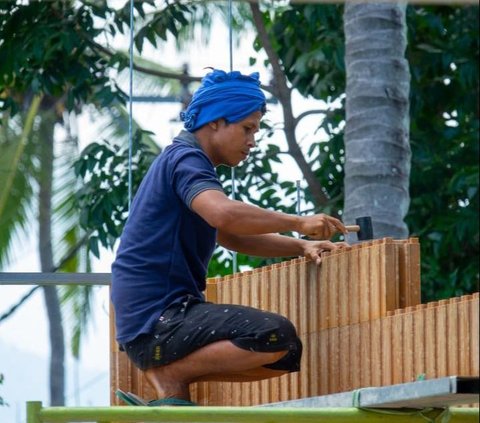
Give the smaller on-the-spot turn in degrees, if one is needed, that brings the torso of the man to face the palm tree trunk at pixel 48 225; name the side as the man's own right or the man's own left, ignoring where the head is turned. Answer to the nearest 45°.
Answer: approximately 90° to the man's own left

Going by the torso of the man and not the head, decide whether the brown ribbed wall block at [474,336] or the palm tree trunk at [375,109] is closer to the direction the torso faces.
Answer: the brown ribbed wall block

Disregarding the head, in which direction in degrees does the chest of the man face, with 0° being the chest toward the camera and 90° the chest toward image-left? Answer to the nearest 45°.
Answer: approximately 270°

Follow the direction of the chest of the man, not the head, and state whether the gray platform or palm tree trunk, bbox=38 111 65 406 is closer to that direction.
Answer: the gray platform
